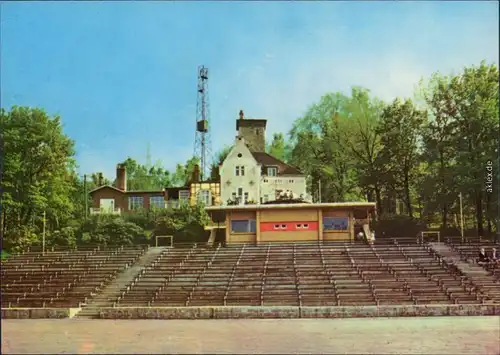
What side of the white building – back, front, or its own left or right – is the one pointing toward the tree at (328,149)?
left

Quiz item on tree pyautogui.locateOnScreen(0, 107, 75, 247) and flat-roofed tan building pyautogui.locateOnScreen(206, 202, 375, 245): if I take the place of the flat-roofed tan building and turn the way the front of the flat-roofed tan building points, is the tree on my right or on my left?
on my right

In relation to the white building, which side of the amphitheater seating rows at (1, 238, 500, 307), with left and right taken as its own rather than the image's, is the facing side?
back

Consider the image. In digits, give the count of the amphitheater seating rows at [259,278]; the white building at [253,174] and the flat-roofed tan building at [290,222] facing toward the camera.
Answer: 3

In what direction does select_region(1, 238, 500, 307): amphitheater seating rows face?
toward the camera

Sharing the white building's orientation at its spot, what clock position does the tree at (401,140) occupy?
The tree is roughly at 10 o'clock from the white building.

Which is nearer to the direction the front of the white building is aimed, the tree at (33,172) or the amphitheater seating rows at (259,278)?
the amphitheater seating rows

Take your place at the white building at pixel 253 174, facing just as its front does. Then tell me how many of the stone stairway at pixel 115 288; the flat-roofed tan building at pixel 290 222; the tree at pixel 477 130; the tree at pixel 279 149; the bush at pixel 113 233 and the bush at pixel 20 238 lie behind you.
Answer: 1

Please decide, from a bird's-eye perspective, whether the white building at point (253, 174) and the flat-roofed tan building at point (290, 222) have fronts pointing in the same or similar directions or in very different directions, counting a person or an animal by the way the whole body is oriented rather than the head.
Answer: same or similar directions

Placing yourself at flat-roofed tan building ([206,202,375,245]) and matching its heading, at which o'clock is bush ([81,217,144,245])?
The bush is roughly at 4 o'clock from the flat-roofed tan building.

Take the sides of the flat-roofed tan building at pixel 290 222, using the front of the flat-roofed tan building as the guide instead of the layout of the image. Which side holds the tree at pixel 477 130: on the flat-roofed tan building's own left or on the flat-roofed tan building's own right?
on the flat-roofed tan building's own left

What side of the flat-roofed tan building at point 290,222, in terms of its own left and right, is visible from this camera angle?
front

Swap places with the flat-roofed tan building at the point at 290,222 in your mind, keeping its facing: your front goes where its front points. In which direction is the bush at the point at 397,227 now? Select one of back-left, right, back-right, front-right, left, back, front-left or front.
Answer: back-left

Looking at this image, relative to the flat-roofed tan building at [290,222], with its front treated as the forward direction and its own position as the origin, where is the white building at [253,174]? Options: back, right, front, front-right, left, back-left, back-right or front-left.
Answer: back

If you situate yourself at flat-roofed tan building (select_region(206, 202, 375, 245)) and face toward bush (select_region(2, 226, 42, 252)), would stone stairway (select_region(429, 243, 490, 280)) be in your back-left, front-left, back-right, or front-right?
back-left

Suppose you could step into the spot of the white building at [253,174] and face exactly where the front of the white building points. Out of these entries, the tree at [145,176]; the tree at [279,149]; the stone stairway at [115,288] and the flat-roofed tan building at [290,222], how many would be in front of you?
2

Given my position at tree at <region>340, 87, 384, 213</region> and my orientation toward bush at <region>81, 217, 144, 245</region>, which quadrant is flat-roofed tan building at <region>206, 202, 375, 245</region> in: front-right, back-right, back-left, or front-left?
front-left

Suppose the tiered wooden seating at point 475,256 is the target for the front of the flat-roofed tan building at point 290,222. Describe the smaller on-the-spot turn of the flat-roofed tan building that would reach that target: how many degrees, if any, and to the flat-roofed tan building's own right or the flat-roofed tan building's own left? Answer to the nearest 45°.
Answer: approximately 45° to the flat-roofed tan building's own left

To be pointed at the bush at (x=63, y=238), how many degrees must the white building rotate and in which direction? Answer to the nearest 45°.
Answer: approximately 45° to its right
